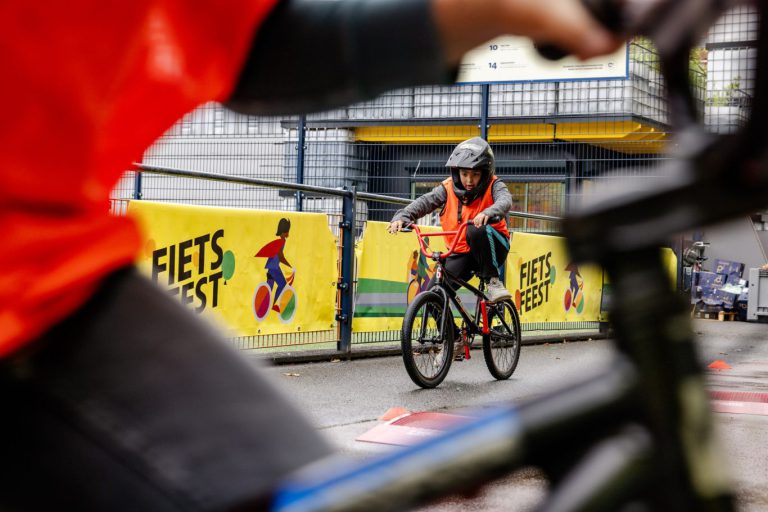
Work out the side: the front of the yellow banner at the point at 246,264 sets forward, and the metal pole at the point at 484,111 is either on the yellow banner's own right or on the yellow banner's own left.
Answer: on the yellow banner's own left

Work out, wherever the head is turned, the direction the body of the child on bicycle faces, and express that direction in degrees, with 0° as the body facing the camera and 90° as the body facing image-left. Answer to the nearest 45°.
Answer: approximately 45°

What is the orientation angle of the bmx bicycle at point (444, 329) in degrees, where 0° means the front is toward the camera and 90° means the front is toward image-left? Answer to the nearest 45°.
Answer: approximately 45°

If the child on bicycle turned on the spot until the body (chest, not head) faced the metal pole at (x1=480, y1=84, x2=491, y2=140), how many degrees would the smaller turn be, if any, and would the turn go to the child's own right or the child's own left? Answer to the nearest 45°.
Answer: approximately 135° to the child's own right

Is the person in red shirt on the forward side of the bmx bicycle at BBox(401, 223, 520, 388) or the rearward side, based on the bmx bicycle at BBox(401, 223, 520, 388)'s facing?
on the forward side
